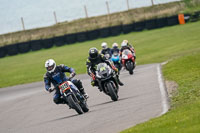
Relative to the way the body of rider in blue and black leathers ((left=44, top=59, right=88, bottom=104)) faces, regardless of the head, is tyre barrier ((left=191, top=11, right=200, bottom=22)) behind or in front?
behind

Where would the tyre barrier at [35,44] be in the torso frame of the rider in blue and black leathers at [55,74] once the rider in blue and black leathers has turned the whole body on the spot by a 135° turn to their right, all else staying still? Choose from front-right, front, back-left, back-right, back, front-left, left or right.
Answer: front-right

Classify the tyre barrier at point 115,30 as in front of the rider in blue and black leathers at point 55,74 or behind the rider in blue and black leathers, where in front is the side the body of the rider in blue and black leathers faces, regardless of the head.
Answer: behind

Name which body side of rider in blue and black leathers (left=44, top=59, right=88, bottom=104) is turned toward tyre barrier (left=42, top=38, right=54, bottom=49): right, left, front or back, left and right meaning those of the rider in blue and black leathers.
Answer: back

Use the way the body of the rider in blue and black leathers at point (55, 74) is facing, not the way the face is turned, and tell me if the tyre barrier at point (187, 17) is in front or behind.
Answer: behind

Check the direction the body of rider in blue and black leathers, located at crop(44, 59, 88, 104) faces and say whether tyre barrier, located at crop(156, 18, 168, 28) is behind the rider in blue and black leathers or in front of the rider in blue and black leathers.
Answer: behind

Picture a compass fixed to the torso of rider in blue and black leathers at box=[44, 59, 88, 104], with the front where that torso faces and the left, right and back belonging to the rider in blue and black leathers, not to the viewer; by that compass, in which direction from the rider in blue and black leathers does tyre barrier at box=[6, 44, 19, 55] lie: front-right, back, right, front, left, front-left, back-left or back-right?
back

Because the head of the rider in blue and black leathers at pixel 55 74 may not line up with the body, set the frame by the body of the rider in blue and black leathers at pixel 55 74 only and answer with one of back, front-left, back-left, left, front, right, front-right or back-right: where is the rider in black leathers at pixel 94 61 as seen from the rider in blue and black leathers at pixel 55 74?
back-left

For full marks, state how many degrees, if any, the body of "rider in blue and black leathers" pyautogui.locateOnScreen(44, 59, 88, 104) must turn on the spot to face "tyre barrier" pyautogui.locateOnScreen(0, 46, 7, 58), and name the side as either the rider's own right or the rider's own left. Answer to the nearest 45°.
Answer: approximately 180°

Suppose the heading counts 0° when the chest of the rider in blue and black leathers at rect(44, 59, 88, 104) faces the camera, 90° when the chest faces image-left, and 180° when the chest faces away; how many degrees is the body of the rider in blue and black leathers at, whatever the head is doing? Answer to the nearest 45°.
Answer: approximately 0°
